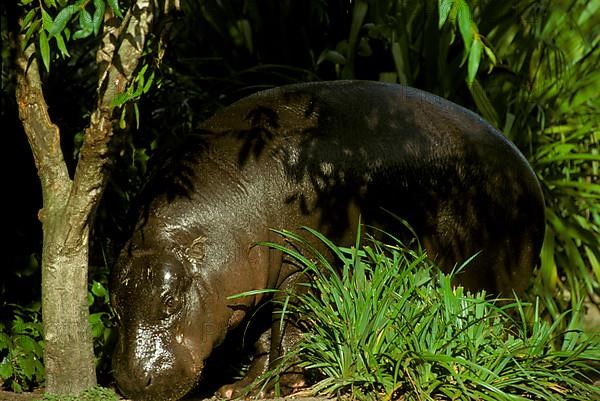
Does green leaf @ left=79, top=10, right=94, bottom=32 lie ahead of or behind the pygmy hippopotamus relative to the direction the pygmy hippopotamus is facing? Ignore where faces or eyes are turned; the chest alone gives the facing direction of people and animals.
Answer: ahead

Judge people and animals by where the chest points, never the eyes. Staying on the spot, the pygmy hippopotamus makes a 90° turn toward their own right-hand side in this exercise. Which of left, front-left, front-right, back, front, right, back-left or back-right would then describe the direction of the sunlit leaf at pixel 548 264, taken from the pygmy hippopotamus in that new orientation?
right

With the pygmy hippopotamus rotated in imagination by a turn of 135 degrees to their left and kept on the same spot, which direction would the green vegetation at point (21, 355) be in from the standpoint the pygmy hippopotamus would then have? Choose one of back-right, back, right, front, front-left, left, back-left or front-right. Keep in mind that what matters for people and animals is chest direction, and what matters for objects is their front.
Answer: back

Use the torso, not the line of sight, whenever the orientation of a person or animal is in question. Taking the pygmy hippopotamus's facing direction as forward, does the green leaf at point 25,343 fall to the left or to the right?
on its right

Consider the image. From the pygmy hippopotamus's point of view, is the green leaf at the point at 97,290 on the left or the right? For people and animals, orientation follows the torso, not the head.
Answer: on its right

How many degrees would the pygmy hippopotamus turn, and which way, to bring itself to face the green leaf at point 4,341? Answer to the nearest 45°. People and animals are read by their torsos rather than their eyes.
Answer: approximately 45° to its right

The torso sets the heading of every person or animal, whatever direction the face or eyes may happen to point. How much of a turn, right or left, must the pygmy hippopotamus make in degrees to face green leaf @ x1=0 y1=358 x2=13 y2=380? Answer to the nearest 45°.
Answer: approximately 45° to its right

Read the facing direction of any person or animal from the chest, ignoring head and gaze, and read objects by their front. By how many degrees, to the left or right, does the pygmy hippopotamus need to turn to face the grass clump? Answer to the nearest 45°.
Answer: approximately 90° to its left

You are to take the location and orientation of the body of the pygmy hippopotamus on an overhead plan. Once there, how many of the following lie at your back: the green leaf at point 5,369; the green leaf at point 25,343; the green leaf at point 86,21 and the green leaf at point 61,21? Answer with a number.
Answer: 0

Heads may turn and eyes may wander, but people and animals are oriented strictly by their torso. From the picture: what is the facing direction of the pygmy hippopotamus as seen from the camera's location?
facing the viewer and to the left of the viewer
